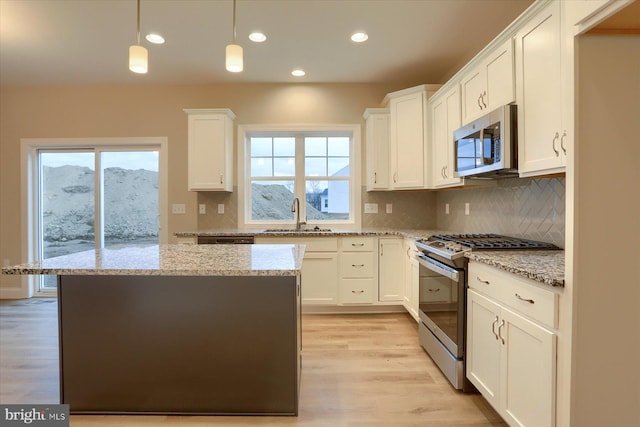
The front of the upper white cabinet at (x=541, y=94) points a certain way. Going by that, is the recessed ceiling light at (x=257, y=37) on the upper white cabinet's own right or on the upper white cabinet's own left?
on the upper white cabinet's own right

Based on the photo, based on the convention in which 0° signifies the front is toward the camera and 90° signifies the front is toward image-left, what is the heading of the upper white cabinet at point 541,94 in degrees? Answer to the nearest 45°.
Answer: approximately 45°

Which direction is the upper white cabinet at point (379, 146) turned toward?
toward the camera

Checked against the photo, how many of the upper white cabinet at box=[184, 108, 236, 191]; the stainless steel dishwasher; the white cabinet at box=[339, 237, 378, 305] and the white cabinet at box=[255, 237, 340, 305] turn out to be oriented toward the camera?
4

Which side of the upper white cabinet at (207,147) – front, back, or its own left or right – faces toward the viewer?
front

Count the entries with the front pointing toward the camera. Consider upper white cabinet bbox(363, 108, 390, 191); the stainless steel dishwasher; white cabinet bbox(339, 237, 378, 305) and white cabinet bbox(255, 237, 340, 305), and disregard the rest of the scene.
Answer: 4

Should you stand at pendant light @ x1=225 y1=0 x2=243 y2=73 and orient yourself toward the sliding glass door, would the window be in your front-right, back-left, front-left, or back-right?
front-right

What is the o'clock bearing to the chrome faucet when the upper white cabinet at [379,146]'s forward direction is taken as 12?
The chrome faucet is roughly at 3 o'clock from the upper white cabinet.

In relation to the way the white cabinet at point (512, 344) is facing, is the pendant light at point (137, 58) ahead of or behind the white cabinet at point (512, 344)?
ahead

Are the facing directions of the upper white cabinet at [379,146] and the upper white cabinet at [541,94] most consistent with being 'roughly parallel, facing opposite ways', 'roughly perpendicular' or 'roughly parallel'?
roughly perpendicular

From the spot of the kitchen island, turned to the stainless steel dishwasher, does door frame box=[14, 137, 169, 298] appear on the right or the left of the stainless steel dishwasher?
left

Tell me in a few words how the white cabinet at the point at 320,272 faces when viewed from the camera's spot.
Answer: facing the viewer

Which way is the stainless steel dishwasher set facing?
toward the camera
